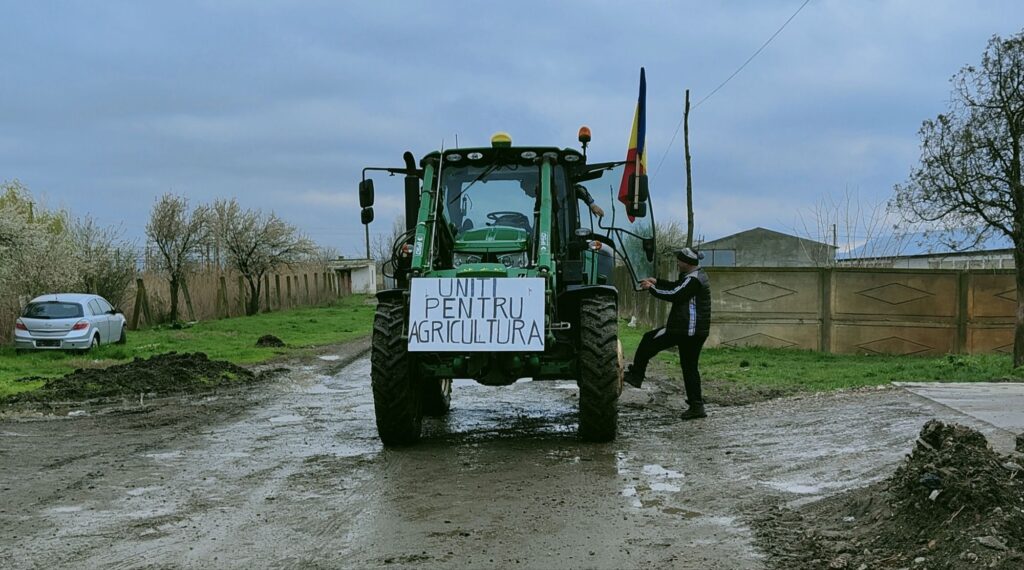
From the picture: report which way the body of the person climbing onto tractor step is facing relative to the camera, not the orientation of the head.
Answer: to the viewer's left

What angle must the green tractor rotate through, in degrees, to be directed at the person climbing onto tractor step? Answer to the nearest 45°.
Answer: approximately 135° to its left

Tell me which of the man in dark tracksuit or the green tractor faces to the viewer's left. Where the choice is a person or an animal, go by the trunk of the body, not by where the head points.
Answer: the man in dark tracksuit

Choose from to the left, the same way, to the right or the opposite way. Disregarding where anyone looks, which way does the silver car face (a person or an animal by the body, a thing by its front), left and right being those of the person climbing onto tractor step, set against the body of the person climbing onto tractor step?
to the right

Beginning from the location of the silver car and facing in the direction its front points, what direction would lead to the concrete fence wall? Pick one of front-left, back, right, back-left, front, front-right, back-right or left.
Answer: right

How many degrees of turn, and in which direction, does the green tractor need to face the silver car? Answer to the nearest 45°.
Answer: approximately 135° to its right

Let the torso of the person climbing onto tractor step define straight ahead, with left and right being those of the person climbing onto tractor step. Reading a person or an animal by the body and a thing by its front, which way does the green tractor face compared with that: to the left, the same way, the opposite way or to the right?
to the left

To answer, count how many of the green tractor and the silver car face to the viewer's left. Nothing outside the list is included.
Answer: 0

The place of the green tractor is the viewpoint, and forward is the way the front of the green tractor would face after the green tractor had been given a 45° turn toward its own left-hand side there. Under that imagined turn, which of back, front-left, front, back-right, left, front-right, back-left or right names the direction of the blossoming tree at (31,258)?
back

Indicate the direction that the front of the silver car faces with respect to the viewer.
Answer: facing away from the viewer and to the right of the viewer

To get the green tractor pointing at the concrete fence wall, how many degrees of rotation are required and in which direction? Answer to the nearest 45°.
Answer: approximately 135° to its left

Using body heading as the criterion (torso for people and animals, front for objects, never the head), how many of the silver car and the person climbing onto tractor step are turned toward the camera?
0

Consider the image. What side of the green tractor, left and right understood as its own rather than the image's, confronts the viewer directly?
front

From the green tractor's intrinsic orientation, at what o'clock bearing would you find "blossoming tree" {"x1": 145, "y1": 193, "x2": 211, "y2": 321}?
The blossoming tree is roughly at 5 o'clock from the green tractor.
